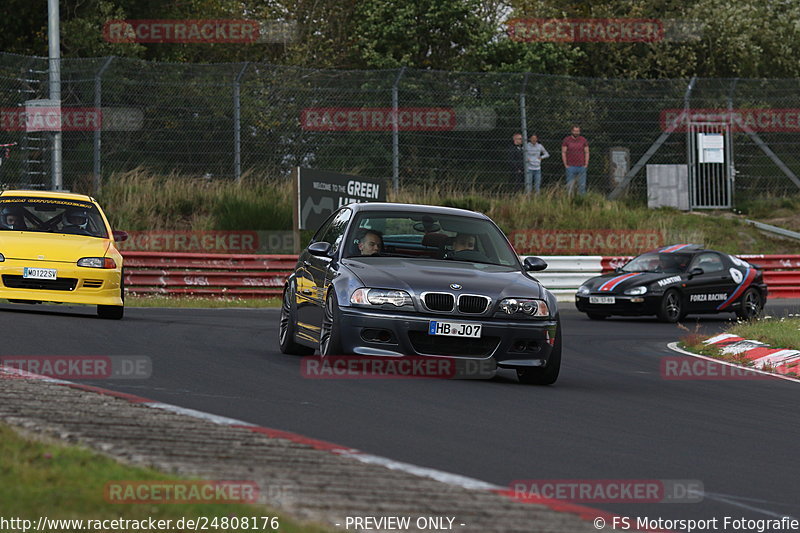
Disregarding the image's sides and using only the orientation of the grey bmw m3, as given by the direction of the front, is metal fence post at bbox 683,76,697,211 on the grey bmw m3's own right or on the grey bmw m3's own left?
on the grey bmw m3's own left

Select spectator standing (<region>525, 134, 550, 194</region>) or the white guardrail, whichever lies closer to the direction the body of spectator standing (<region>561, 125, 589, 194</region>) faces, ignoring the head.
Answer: the white guardrail

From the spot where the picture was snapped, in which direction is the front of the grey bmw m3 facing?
facing the viewer and to the right of the viewer

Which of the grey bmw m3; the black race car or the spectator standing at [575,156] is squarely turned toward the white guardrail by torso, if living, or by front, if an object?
the spectator standing

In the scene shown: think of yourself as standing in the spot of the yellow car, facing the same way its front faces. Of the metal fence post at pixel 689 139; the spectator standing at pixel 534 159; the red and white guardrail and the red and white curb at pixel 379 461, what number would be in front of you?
1

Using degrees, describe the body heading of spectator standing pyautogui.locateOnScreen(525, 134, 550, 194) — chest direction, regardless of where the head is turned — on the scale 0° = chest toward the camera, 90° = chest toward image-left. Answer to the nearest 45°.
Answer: approximately 0°

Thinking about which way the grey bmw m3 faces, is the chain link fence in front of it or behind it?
behind

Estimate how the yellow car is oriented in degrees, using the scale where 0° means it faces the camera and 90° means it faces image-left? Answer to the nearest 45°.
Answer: approximately 0°

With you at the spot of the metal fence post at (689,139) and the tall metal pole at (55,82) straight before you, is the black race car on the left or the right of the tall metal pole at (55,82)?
left

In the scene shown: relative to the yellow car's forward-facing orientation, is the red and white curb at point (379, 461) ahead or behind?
ahead

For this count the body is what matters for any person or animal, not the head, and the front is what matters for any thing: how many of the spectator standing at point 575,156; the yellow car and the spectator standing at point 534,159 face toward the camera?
3

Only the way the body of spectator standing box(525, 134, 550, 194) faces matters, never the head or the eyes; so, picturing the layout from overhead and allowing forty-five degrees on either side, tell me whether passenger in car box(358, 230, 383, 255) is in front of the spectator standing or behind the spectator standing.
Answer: in front

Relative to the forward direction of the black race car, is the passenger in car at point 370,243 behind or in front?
in front

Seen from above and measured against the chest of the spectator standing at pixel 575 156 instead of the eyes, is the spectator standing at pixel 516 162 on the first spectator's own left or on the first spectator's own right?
on the first spectator's own right

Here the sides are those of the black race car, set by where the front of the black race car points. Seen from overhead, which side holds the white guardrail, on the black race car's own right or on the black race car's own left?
on the black race car's own right

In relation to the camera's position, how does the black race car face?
facing the viewer and to the left of the viewer
